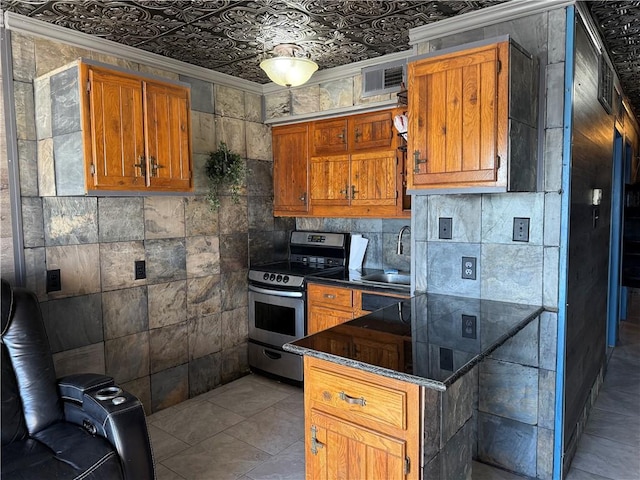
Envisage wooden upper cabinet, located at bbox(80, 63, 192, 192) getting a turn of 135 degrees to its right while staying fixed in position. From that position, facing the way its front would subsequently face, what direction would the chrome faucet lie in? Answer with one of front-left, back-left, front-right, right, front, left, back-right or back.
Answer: back

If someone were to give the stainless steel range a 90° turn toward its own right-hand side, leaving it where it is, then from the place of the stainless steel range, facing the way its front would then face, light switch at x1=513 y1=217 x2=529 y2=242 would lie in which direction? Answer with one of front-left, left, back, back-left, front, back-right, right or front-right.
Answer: back

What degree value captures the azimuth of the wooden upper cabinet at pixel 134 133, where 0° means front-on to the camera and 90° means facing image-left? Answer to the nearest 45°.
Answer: approximately 315°

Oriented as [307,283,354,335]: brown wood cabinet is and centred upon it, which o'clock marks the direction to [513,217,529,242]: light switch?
The light switch is roughly at 9 o'clock from the brown wood cabinet.

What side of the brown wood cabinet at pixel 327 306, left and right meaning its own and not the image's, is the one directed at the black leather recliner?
front
